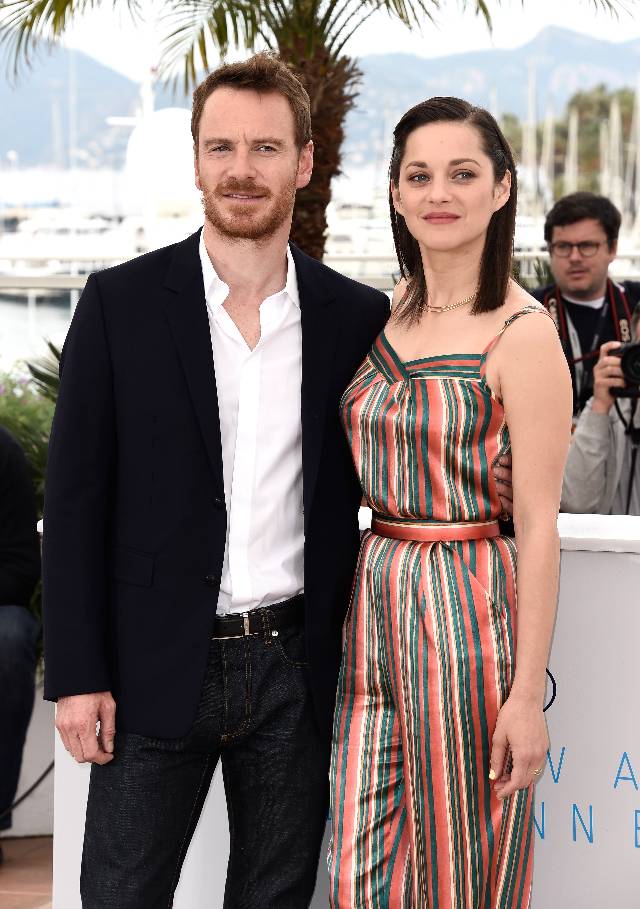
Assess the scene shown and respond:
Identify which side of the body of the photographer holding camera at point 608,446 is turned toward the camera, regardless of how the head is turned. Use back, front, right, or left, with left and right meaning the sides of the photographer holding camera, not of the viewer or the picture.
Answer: front

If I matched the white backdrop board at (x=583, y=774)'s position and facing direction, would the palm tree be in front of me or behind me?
behind

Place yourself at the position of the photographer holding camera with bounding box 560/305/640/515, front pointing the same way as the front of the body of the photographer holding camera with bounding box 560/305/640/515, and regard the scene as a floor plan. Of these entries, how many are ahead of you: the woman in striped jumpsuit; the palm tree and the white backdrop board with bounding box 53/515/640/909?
2

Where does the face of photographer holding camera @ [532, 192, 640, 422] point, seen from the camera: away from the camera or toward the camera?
toward the camera

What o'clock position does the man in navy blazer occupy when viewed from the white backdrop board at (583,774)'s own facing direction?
The man in navy blazer is roughly at 2 o'clock from the white backdrop board.

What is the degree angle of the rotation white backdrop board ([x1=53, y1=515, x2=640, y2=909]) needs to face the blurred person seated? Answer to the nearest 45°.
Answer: approximately 135° to its right

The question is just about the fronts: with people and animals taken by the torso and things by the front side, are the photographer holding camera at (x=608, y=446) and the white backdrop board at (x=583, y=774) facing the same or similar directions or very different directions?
same or similar directions

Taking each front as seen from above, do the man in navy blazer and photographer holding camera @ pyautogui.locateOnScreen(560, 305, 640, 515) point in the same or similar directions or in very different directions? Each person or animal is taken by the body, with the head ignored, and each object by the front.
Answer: same or similar directions

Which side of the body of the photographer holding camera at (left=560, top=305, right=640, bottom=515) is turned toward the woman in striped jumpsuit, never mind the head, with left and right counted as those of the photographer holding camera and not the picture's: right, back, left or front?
front

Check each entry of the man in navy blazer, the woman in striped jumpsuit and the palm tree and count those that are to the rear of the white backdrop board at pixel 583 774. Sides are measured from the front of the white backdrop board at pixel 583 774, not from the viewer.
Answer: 1

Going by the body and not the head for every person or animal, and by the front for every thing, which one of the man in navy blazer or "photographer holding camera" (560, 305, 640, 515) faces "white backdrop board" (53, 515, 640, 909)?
the photographer holding camera

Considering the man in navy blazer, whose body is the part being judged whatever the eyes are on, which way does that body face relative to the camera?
toward the camera

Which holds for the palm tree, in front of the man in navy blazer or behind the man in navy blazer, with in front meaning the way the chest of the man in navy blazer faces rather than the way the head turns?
behind
